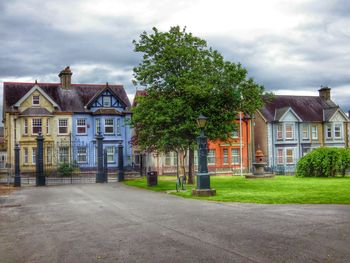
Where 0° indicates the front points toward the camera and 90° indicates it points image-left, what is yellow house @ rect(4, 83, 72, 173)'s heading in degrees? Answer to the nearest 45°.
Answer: approximately 0°

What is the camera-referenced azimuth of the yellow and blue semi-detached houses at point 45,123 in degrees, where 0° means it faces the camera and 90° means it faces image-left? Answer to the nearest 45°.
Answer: approximately 0°

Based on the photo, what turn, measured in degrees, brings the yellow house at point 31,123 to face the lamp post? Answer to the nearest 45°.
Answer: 0° — it already faces it
